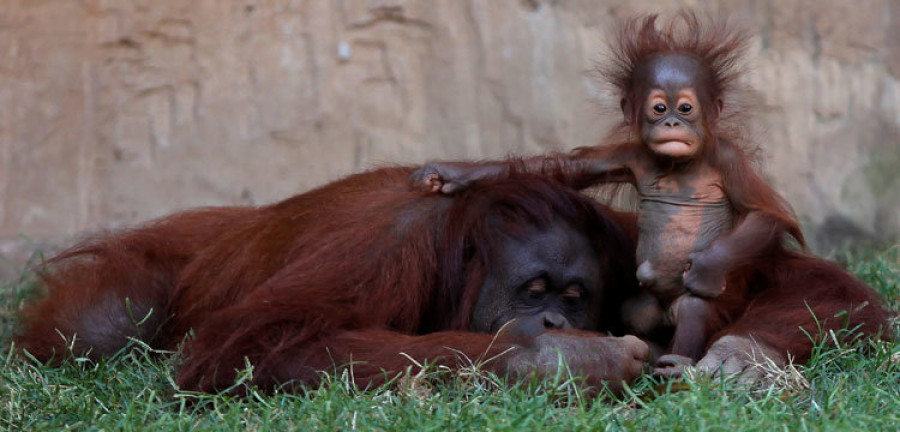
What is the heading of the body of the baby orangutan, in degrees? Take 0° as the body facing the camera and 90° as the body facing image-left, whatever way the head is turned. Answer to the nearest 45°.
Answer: approximately 0°

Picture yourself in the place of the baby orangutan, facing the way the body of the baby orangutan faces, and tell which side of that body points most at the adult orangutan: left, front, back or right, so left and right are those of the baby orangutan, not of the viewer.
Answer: right

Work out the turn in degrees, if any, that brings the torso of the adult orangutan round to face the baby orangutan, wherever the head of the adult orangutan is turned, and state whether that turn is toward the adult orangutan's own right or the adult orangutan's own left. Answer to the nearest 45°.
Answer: approximately 45° to the adult orangutan's own left
